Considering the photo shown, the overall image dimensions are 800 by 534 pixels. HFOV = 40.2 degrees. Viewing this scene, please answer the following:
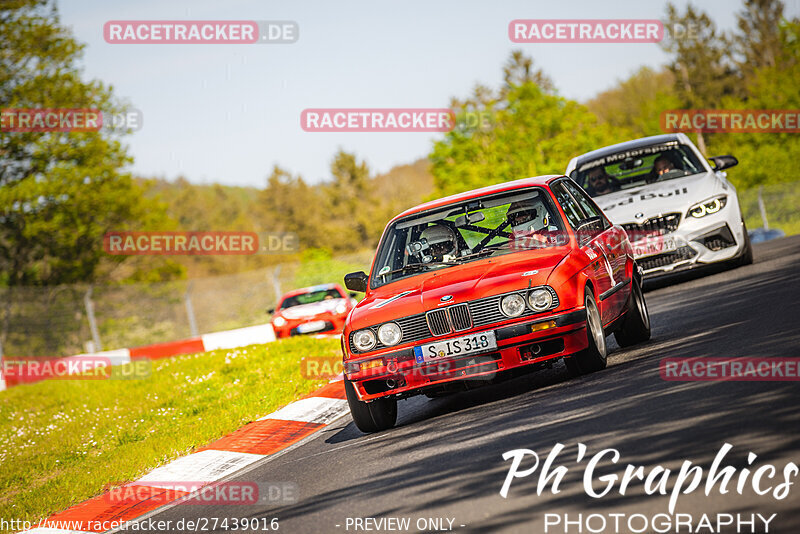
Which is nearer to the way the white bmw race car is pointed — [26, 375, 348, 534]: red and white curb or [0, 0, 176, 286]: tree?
the red and white curb

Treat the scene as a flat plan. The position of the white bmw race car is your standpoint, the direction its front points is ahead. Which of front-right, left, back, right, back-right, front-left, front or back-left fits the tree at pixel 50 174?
back-right

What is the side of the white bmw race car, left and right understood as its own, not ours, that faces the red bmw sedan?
front

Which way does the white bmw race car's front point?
toward the camera

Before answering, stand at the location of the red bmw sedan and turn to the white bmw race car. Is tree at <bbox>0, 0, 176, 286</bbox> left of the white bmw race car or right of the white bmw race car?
left

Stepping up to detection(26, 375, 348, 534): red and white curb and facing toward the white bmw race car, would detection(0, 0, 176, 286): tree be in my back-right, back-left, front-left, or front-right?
front-left

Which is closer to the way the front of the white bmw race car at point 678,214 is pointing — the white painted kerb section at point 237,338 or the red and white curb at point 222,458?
the red and white curb

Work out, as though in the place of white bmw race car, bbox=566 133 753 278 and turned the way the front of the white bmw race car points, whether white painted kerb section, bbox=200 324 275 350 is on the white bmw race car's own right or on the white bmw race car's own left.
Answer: on the white bmw race car's own right

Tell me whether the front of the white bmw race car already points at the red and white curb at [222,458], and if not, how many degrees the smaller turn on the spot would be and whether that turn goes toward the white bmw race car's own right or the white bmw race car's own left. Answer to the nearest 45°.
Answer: approximately 45° to the white bmw race car's own right
